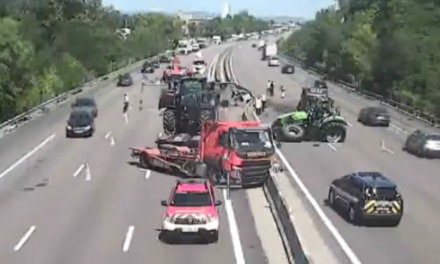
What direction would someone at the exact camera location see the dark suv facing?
facing away from the viewer and to the left of the viewer

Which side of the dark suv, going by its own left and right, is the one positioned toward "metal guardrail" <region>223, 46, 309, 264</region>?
left
